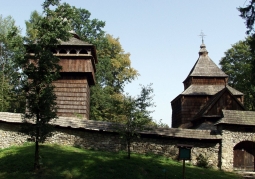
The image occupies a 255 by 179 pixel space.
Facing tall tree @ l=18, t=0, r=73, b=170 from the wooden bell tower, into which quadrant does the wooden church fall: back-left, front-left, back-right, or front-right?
back-left

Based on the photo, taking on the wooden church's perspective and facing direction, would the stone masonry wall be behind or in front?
in front

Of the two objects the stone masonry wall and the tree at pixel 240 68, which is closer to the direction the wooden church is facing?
the stone masonry wall

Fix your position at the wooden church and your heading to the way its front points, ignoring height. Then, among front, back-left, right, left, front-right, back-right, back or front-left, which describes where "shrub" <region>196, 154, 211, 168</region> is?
front-right

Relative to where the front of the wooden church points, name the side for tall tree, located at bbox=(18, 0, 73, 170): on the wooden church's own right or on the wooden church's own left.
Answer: on the wooden church's own right

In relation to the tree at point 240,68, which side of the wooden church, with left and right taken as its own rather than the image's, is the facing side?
left

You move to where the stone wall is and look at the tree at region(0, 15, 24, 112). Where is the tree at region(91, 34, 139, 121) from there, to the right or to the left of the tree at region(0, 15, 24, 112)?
right

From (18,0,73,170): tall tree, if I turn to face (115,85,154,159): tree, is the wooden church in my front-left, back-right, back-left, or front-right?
front-left

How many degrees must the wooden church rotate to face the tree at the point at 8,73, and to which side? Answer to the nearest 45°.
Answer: approximately 135° to its right

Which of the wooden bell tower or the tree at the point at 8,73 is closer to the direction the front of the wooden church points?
the wooden bell tower

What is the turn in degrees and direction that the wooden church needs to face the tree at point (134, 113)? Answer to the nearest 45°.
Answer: approximately 45° to its right

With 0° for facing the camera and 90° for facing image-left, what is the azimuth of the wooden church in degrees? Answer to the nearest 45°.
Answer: approximately 315°
